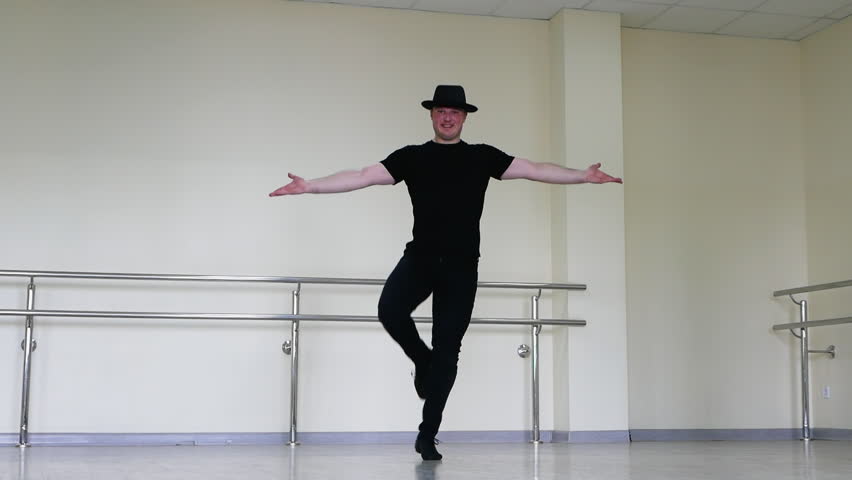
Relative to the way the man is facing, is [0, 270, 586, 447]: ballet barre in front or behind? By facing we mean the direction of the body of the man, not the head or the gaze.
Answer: behind

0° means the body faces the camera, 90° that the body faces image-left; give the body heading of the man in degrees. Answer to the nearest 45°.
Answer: approximately 0°

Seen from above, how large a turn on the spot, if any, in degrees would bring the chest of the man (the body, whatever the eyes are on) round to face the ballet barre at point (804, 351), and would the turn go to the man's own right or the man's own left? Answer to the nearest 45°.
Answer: approximately 135° to the man's own left
